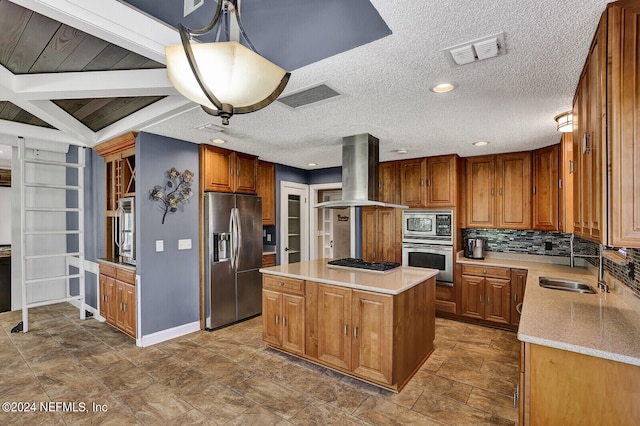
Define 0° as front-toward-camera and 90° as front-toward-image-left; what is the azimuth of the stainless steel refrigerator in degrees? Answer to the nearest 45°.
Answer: approximately 315°

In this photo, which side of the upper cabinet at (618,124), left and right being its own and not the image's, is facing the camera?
left

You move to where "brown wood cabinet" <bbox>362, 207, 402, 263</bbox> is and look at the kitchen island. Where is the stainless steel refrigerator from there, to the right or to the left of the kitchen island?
right

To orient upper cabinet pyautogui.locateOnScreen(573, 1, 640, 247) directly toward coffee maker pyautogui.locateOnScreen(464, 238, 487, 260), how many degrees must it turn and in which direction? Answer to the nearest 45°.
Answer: approximately 45° to its right

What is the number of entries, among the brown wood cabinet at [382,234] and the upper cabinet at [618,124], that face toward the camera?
1

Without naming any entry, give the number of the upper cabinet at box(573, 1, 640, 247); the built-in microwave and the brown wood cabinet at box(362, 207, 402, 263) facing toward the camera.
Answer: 2
